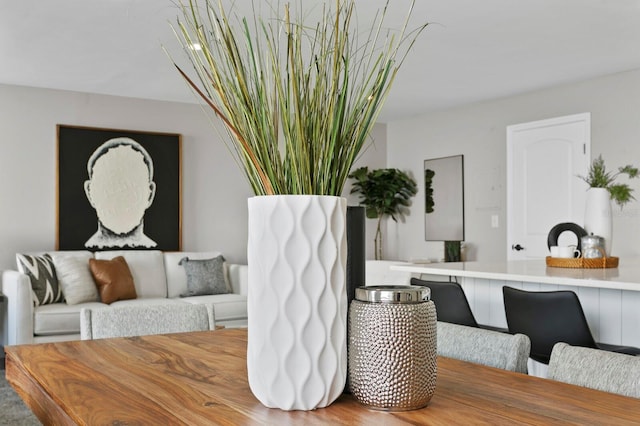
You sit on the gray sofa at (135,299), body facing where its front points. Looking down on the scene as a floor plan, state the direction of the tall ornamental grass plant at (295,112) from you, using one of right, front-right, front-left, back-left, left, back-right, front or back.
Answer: front

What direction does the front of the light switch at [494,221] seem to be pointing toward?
toward the camera

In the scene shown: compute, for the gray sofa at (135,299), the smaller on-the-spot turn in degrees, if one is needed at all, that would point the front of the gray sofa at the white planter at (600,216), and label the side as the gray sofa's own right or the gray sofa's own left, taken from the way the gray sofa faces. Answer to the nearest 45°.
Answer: approximately 45° to the gray sofa's own left

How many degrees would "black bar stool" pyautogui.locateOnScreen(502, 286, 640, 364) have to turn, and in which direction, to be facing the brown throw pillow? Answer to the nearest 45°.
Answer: approximately 90° to its left

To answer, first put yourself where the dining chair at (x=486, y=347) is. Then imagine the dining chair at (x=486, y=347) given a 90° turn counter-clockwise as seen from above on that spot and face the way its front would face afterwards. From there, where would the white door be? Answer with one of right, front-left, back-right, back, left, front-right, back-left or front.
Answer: back-left

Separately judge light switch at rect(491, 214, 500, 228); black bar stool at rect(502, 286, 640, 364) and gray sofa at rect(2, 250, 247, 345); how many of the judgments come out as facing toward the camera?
2

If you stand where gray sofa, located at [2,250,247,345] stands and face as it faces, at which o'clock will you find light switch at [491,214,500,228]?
The light switch is roughly at 9 o'clock from the gray sofa.

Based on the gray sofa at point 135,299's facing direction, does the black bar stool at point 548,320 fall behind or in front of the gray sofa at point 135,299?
in front

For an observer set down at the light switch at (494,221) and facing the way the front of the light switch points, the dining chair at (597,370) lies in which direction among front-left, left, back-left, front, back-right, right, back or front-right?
front

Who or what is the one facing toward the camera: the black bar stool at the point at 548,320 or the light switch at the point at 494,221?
the light switch

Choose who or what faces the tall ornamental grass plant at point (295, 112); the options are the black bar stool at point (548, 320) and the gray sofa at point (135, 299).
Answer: the gray sofa

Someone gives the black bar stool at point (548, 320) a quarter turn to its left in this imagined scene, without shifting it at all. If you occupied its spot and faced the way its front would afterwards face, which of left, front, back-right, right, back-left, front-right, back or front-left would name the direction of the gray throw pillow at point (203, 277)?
front

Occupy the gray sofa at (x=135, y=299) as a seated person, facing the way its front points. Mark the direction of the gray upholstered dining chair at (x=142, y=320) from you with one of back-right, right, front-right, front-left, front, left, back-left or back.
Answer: front

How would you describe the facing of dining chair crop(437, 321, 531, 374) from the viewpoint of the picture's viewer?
facing the viewer and to the left of the viewer

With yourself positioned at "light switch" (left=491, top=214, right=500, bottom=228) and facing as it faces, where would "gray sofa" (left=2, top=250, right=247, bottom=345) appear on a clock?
The gray sofa is roughly at 2 o'clock from the light switch.

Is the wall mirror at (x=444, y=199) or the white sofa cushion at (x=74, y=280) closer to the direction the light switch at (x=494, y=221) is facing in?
the white sofa cushion

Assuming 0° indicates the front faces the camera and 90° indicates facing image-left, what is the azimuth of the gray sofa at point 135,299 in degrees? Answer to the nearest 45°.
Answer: approximately 0°

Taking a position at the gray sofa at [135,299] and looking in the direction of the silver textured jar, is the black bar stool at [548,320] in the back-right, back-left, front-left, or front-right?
front-left

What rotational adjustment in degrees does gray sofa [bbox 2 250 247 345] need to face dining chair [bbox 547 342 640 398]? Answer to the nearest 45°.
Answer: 0° — it already faces it
